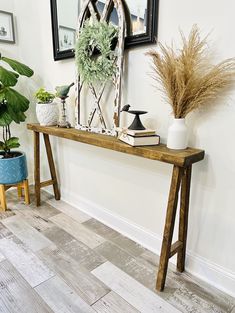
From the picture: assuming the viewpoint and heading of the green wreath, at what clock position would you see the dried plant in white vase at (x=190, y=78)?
The dried plant in white vase is roughly at 9 o'clock from the green wreath.

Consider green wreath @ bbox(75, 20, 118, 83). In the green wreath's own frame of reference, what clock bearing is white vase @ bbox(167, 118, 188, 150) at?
The white vase is roughly at 9 o'clock from the green wreath.

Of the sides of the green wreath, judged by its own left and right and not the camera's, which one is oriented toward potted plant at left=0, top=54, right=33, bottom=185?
right

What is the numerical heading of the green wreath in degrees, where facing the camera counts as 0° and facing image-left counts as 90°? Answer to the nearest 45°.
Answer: approximately 45°

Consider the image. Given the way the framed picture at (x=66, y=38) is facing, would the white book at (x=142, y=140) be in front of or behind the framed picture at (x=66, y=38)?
in front

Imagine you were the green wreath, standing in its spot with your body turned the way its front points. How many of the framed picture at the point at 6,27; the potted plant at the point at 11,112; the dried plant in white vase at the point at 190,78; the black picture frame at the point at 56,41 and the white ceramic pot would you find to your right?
4

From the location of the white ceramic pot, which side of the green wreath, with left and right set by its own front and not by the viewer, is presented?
right

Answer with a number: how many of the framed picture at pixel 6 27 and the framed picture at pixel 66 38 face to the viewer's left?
0

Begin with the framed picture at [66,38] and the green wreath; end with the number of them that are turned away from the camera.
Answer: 0

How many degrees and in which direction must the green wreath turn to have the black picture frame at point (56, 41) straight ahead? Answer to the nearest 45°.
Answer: approximately 90° to its right
